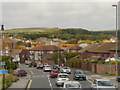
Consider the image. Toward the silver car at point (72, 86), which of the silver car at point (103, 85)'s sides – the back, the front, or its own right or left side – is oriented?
right

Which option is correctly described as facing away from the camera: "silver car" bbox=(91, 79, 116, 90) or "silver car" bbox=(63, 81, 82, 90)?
"silver car" bbox=(63, 81, 82, 90)

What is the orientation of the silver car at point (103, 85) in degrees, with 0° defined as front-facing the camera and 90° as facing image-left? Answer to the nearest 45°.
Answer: approximately 315°

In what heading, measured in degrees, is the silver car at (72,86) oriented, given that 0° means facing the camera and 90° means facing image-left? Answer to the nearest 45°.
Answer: approximately 180°

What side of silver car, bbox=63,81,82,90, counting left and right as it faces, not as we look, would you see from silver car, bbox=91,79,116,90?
right

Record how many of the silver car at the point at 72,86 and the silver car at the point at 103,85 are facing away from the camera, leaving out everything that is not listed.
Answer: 1
